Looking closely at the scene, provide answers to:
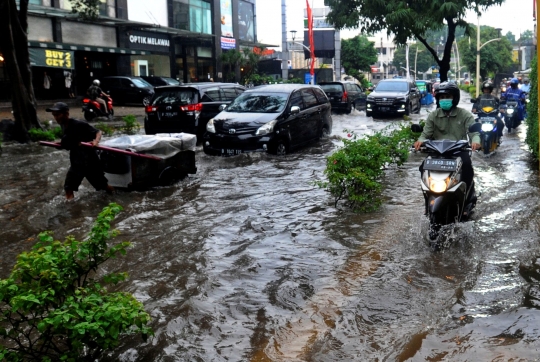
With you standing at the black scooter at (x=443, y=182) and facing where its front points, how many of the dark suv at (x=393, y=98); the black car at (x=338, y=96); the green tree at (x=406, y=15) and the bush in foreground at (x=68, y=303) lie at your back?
3

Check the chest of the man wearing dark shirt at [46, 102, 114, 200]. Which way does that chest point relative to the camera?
to the viewer's left

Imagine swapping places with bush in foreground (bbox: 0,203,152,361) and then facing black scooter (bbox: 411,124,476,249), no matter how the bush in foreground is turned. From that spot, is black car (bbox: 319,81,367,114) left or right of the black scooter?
left

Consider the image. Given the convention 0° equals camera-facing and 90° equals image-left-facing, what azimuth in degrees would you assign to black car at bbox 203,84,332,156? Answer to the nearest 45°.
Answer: approximately 45°

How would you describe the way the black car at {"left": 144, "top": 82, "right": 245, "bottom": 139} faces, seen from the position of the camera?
facing away from the viewer and to the right of the viewer

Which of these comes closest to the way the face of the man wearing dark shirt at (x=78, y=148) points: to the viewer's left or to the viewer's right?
to the viewer's left

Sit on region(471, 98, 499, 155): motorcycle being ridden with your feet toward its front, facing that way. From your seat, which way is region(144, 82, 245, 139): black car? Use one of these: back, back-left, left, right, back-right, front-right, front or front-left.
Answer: right

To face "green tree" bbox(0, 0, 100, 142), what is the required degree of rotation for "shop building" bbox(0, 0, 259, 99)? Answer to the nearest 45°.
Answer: approximately 45° to its right

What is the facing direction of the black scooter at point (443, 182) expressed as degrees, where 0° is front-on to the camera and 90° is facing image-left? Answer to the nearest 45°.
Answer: approximately 0°
